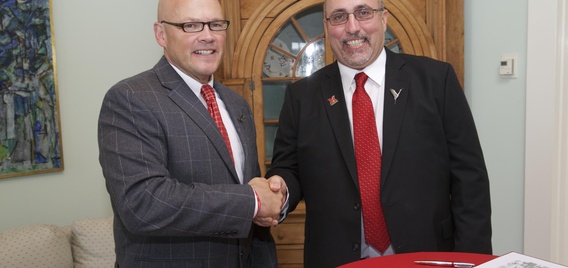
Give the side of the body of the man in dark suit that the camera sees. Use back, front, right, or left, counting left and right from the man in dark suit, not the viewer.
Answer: front

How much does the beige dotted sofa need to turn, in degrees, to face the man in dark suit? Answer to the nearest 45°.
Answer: approximately 45° to its left

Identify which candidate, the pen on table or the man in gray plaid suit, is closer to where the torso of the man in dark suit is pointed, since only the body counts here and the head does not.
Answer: the pen on table

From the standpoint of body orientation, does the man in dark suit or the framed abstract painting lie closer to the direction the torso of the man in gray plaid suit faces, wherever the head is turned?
the man in dark suit

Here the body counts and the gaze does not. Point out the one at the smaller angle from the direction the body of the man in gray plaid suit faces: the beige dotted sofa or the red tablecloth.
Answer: the red tablecloth

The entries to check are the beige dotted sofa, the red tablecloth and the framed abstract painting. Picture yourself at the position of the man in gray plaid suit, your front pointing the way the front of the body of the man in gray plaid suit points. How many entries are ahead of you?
1

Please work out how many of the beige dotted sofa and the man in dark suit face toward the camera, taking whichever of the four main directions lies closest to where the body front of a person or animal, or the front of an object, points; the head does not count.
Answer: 2

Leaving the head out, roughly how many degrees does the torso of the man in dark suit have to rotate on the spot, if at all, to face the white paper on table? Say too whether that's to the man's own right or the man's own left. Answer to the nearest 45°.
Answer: approximately 45° to the man's own left

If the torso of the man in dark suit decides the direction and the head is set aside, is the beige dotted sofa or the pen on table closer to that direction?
the pen on table

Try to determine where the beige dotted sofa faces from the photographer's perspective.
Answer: facing the viewer

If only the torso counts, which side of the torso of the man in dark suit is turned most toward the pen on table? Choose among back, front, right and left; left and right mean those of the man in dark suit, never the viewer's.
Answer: front

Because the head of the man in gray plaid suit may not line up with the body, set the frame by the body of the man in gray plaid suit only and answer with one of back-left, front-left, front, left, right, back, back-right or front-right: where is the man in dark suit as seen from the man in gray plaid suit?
front-left

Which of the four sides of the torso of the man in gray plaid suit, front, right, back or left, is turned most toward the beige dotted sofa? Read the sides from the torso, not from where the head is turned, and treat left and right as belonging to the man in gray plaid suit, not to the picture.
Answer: back

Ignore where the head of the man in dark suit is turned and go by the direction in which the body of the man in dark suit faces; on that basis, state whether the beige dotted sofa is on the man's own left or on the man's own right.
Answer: on the man's own right

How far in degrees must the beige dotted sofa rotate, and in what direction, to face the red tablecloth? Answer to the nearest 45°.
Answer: approximately 45° to its left

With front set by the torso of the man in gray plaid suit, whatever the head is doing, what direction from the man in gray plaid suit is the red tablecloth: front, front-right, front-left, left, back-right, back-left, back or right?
front
